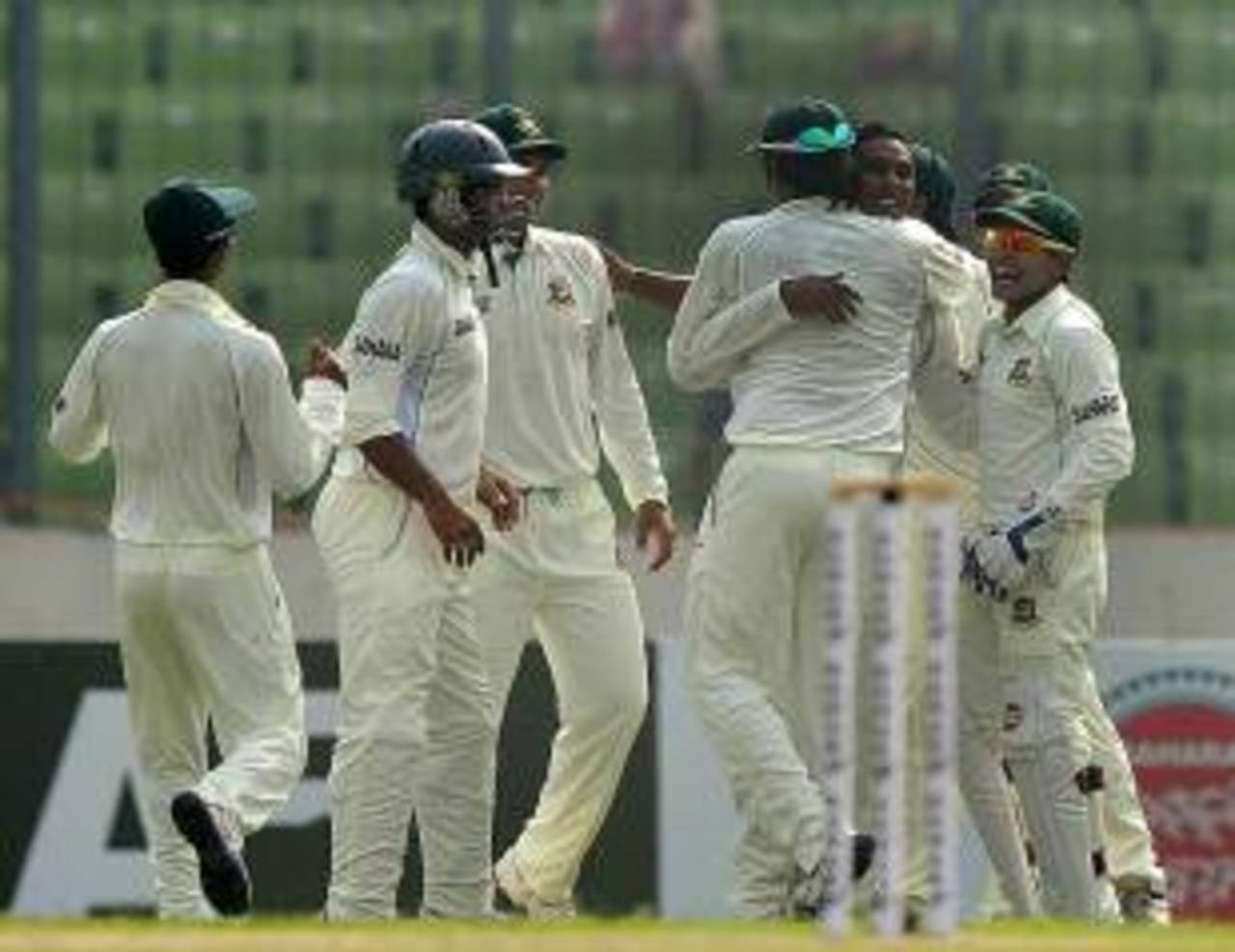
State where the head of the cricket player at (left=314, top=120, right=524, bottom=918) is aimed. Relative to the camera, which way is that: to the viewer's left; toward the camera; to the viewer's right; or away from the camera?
to the viewer's right

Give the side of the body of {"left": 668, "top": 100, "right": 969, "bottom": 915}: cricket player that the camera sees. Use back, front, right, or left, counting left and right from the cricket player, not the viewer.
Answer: back

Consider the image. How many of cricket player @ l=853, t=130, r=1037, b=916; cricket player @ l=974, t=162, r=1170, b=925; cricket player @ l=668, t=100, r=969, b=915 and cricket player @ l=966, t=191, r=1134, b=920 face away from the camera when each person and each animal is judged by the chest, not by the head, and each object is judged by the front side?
1

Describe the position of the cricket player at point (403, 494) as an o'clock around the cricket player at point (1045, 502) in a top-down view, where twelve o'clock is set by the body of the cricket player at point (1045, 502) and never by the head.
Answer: the cricket player at point (403, 494) is roughly at 1 o'clock from the cricket player at point (1045, 502).

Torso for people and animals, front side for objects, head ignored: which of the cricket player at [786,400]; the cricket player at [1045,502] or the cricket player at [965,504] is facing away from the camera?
the cricket player at [786,400]

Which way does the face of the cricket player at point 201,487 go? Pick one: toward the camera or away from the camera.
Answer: away from the camera

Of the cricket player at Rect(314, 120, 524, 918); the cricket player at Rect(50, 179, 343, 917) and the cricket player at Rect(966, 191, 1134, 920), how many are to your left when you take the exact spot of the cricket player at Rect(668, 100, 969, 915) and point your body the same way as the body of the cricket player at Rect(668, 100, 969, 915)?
2

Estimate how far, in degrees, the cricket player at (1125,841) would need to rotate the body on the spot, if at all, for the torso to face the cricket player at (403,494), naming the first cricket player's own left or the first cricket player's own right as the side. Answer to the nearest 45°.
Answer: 0° — they already face them

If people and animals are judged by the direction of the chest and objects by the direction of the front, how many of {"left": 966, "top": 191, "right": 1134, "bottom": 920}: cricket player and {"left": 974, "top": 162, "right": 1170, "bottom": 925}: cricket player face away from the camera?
0

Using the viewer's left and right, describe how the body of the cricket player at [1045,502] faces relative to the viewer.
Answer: facing the viewer and to the left of the viewer

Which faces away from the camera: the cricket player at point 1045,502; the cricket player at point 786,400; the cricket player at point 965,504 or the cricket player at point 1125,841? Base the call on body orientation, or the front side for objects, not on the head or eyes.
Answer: the cricket player at point 786,400

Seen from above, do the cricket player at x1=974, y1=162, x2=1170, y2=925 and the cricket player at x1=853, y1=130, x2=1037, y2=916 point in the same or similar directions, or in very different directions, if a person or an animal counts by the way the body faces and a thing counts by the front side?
same or similar directions

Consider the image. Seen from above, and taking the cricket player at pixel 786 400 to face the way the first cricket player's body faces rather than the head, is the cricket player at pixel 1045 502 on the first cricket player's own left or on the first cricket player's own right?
on the first cricket player's own right
